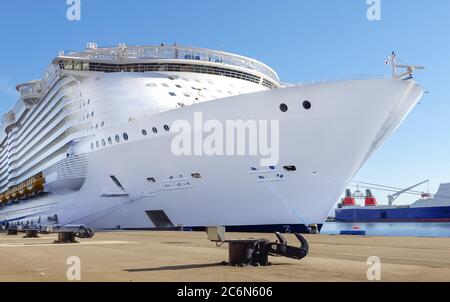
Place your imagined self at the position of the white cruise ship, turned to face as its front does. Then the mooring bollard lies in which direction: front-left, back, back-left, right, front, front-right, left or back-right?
front-right

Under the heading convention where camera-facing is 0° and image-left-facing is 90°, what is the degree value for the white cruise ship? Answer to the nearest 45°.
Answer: approximately 315°
